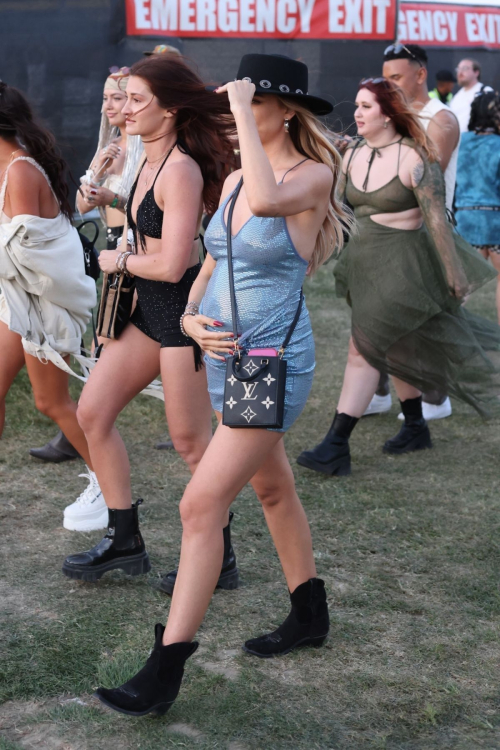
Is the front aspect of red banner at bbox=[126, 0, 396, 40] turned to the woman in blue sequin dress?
yes

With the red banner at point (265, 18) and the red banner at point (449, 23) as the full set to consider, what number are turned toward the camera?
2

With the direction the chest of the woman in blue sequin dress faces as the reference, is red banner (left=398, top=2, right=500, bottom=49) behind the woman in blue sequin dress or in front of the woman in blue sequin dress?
behind

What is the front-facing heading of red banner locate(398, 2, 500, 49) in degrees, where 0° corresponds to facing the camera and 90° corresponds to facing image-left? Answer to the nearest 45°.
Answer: approximately 0°

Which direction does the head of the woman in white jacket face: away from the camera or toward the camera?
away from the camera

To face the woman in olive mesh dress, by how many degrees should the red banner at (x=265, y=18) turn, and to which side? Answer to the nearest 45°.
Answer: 0° — it already faces them

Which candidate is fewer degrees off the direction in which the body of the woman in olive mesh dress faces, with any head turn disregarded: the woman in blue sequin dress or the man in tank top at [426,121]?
the woman in blue sequin dress

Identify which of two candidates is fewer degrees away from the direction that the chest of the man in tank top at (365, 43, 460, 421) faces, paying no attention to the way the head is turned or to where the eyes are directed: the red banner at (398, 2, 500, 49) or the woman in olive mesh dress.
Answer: the woman in olive mesh dress

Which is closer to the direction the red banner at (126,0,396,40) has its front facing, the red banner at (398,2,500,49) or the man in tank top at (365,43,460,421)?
the man in tank top

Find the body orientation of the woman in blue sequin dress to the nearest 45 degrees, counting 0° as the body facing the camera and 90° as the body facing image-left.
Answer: approximately 45°

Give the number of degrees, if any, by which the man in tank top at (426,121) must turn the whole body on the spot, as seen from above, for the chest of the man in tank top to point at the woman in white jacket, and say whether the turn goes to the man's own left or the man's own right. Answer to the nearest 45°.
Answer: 0° — they already face them

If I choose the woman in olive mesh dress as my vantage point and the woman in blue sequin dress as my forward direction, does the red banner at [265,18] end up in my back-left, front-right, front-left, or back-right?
back-right

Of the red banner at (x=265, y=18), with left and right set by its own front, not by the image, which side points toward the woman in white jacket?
front

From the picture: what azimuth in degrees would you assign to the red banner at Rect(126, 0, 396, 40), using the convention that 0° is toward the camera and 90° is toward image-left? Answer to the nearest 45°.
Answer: approximately 0°
